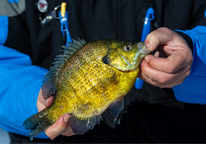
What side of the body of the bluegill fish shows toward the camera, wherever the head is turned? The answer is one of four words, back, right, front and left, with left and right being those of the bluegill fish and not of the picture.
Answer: right

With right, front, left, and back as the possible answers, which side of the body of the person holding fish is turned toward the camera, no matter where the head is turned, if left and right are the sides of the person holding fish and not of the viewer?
front
